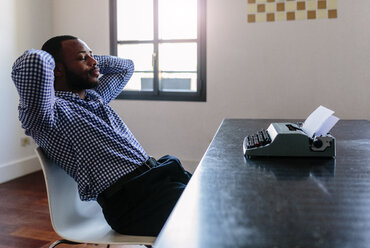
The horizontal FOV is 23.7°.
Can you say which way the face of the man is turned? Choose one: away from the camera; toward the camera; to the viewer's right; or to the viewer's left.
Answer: to the viewer's right

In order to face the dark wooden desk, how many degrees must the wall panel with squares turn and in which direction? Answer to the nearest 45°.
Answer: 0° — it already faces it

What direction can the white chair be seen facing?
to the viewer's right

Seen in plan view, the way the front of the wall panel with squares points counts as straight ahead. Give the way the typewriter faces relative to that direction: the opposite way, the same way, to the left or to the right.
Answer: to the right

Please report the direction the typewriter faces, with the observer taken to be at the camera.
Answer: facing to the left of the viewer

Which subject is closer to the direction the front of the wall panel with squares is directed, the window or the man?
the man

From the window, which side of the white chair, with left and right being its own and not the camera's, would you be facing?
left
